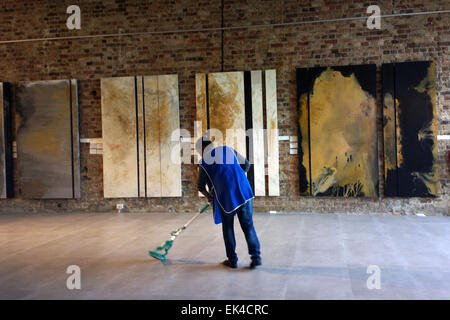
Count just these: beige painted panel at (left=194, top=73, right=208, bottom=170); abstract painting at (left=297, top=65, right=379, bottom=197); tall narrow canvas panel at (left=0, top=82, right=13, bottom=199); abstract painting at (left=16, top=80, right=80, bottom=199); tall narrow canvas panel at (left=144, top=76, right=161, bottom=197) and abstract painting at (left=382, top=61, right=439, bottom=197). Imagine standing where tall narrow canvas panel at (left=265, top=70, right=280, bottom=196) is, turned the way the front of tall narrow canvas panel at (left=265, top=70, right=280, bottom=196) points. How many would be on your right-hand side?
4

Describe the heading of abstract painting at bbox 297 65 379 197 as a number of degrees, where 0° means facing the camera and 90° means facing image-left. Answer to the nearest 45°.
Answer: approximately 0°

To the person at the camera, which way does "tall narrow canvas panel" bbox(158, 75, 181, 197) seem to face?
facing the viewer

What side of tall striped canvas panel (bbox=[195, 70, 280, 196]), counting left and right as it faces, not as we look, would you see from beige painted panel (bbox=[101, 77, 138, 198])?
right

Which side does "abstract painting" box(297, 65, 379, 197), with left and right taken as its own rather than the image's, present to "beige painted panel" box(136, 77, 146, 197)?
right

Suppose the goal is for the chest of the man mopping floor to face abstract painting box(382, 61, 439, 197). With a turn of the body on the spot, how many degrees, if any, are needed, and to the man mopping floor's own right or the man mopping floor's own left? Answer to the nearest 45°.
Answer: approximately 90° to the man mopping floor's own right

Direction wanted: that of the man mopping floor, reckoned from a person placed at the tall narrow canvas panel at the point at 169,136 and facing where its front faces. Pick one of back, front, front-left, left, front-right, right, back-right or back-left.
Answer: front

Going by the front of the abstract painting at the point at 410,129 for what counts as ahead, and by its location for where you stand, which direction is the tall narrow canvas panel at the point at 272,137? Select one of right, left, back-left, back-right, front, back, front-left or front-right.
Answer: right

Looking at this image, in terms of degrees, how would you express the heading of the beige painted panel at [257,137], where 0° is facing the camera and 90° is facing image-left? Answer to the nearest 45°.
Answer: approximately 0°

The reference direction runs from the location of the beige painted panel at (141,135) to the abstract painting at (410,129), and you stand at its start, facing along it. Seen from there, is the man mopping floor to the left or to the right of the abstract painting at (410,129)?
right

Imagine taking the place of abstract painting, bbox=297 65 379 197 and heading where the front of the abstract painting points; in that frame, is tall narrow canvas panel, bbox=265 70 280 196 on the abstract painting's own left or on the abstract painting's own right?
on the abstract painting's own right

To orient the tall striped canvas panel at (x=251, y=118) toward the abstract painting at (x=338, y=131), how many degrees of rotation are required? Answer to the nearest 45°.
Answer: approximately 90° to its left

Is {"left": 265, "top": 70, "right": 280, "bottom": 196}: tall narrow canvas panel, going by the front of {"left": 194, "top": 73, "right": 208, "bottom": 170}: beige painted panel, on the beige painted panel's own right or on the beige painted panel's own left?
on the beige painted panel's own left

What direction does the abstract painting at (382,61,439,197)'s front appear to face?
toward the camera
